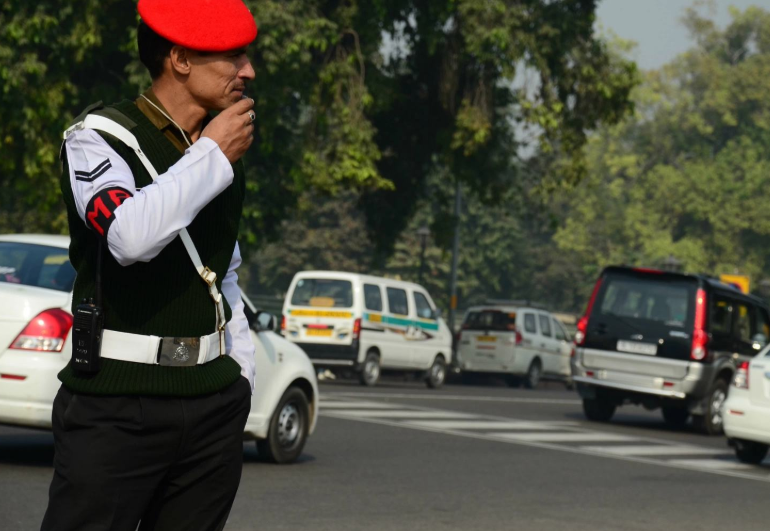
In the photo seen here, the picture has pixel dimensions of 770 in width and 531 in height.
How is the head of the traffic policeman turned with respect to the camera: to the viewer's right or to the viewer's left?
to the viewer's right

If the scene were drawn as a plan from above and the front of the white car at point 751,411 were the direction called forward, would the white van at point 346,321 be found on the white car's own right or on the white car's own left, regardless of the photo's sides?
on the white car's own left

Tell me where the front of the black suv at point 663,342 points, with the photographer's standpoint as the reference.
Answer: facing away from the viewer and to the right of the viewer

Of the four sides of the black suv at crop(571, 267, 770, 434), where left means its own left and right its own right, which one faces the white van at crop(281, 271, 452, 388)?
left

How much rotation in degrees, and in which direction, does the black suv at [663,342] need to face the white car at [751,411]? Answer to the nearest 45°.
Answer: approximately 135° to its right

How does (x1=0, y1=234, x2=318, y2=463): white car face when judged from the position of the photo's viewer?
facing away from the viewer and to the right of the viewer
